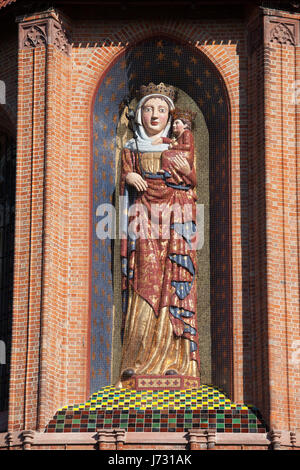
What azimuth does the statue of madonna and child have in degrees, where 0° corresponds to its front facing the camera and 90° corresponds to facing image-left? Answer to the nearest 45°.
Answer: approximately 0°

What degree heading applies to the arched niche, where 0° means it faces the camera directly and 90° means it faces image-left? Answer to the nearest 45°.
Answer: approximately 0°
